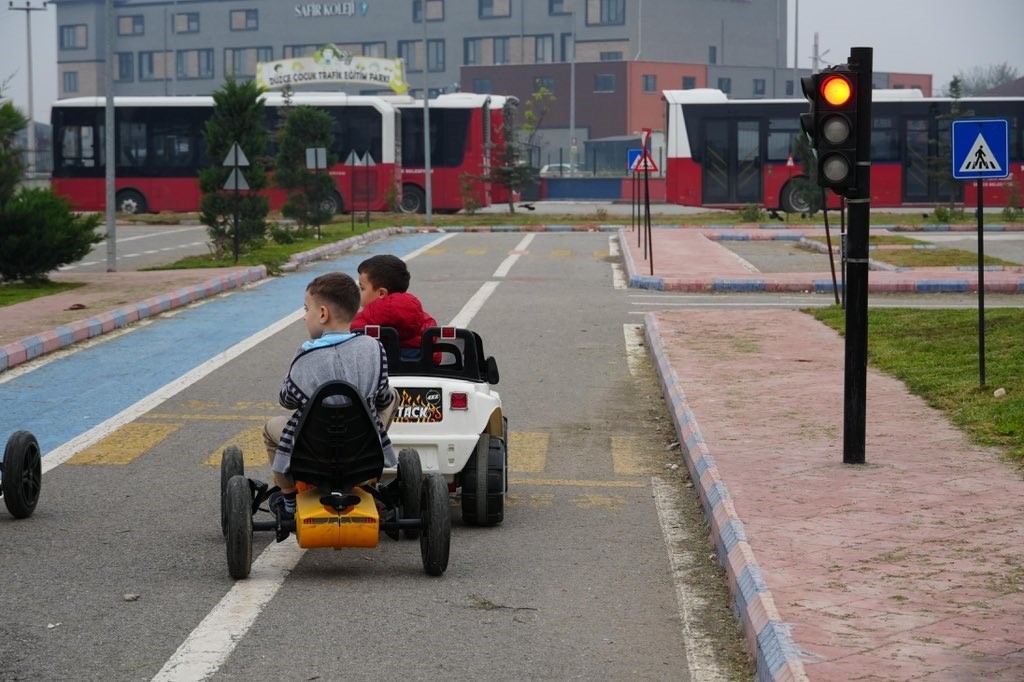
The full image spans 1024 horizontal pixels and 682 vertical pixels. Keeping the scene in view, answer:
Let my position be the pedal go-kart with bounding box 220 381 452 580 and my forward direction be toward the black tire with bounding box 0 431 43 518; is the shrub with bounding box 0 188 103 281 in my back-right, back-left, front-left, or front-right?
front-right

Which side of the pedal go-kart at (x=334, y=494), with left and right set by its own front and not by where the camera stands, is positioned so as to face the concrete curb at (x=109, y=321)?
front

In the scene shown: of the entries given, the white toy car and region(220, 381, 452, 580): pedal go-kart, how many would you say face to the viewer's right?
0

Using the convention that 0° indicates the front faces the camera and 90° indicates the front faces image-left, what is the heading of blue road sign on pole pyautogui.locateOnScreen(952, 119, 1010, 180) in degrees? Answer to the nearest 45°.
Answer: approximately 0°

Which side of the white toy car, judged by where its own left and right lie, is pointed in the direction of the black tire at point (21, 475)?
left

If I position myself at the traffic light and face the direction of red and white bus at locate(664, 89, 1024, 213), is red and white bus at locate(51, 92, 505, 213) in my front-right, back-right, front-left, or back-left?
front-left

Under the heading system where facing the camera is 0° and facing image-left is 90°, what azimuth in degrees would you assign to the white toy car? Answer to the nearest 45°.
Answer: approximately 180°

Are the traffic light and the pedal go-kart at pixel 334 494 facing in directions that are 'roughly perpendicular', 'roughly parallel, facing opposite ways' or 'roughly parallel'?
roughly parallel, facing opposite ways

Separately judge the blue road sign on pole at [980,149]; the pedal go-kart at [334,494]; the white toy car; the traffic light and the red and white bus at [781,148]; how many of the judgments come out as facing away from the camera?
2

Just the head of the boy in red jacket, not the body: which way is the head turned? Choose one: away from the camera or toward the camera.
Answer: away from the camera

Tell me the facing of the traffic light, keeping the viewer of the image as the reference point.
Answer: facing the viewer

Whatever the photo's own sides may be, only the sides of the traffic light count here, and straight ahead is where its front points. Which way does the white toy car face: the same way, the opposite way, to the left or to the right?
the opposite way

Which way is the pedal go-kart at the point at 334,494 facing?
away from the camera

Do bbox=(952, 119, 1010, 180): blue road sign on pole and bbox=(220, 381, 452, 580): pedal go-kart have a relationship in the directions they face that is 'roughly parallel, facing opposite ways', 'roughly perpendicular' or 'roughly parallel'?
roughly parallel, facing opposite ways

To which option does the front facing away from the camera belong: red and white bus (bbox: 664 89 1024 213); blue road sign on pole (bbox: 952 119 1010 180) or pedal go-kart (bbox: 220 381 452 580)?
the pedal go-kart
